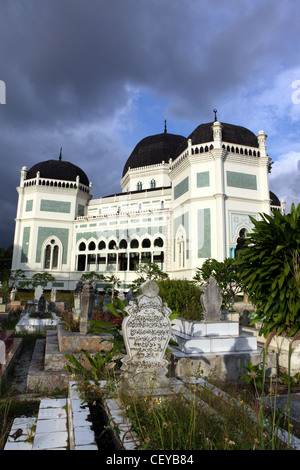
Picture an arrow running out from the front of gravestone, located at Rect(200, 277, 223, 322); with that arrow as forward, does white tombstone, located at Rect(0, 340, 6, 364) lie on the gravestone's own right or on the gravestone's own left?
on the gravestone's own right

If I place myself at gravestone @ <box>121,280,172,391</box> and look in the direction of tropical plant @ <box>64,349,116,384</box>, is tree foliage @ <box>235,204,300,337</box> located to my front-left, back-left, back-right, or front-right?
back-right

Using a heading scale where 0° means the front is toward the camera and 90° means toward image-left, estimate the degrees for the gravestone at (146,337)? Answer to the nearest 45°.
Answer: approximately 0°

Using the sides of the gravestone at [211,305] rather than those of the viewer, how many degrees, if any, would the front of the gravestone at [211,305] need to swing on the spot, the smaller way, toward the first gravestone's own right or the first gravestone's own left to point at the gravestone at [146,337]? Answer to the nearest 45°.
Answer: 0° — it already faces it

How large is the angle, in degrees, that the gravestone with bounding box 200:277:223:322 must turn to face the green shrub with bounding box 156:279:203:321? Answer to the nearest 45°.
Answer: approximately 135° to its right

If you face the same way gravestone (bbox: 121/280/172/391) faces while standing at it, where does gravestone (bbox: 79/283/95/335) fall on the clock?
gravestone (bbox: 79/283/95/335) is roughly at 5 o'clock from gravestone (bbox: 121/280/172/391).

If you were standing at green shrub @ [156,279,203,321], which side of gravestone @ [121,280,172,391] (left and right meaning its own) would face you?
back
